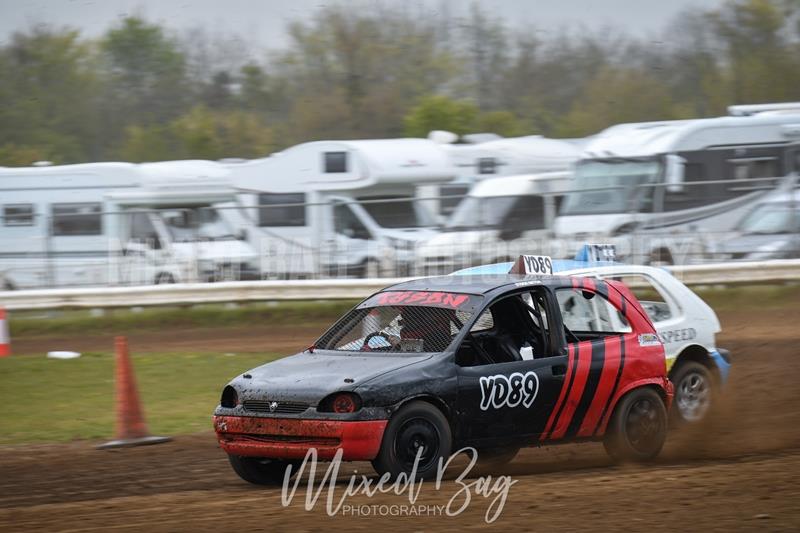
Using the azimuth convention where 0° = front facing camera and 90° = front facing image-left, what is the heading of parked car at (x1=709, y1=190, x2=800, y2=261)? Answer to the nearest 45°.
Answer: approximately 45°

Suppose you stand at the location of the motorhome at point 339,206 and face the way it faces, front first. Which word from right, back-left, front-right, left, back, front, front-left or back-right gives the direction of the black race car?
front-right

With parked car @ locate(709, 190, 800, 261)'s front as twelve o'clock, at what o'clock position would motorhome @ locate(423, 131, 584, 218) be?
motorhome @ locate(423, 131, 584, 218) is roughly at 3 o'clock from parked car @ locate(709, 190, 800, 261).

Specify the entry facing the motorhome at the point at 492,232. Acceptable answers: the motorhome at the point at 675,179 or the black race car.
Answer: the motorhome at the point at 675,179

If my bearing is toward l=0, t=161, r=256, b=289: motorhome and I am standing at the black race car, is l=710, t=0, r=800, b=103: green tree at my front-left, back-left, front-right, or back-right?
front-right

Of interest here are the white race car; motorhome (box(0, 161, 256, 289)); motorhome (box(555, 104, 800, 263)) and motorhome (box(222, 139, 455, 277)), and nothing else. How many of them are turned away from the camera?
0

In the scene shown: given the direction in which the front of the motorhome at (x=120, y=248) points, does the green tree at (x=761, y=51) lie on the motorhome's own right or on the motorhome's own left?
on the motorhome's own left

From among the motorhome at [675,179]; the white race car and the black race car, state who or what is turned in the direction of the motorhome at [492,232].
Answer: the motorhome at [675,179]

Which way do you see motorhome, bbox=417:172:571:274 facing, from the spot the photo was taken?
facing the viewer and to the left of the viewer

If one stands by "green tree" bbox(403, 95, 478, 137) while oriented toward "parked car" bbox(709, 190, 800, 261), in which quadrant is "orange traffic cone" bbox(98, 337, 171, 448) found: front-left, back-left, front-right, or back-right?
front-right

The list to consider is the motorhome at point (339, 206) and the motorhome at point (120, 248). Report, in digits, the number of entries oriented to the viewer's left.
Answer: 0

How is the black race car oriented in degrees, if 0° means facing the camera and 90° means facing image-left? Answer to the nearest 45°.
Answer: approximately 45°
